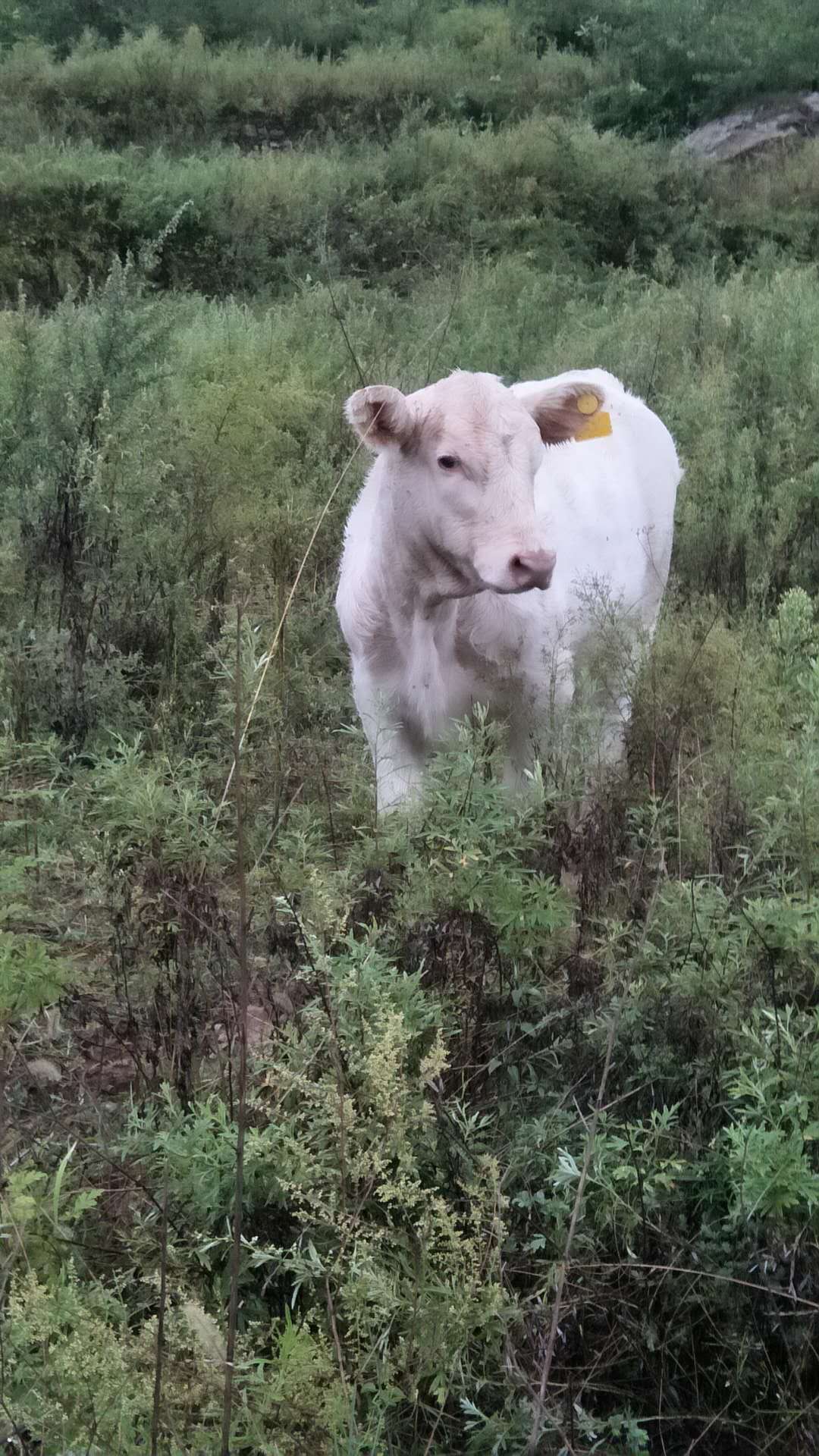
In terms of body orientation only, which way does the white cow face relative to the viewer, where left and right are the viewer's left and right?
facing the viewer and to the left of the viewer

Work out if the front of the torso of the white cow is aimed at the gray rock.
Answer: no
